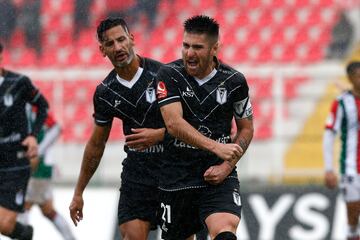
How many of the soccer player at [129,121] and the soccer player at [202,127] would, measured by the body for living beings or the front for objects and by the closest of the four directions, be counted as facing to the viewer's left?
0

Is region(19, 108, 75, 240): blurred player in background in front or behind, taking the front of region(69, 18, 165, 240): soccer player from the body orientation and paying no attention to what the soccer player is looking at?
behind

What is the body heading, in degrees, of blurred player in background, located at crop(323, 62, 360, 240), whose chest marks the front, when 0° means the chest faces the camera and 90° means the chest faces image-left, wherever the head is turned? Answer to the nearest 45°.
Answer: approximately 0°

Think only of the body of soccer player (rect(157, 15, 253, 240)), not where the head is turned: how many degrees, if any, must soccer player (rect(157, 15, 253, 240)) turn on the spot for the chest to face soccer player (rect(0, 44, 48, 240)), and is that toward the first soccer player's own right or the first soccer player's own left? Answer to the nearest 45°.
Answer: approximately 135° to the first soccer player's own right

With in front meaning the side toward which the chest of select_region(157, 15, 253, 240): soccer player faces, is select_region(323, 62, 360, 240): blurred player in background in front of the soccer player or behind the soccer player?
behind

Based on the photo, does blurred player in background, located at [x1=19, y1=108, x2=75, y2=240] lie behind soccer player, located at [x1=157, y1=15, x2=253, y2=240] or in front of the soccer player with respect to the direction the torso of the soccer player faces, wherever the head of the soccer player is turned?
behind
